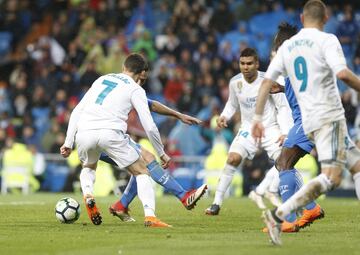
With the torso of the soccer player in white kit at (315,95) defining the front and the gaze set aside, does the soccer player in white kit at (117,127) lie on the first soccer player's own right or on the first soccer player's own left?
on the first soccer player's own left

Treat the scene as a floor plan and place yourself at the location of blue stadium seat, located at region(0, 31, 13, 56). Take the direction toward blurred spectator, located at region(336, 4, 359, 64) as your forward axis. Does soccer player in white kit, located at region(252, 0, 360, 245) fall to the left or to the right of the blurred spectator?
right

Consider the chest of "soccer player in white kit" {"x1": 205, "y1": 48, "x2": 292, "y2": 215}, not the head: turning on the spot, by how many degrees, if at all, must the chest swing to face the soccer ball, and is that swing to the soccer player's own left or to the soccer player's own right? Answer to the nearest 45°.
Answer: approximately 45° to the soccer player's own right

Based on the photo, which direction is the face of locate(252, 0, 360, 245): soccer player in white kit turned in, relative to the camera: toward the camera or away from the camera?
away from the camera

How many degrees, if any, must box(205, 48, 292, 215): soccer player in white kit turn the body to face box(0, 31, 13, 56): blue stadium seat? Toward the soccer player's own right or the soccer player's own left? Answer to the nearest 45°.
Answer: approximately 135° to the soccer player's own right

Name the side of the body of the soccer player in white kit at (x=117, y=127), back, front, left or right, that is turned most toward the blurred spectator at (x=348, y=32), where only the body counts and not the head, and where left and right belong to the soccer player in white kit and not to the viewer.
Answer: front

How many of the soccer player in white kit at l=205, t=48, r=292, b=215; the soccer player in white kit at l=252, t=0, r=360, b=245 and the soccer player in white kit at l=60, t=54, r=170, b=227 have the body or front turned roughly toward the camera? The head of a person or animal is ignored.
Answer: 1

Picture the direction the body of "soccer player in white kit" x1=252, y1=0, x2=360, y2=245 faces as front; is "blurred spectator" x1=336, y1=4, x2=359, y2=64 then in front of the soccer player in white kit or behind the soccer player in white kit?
in front

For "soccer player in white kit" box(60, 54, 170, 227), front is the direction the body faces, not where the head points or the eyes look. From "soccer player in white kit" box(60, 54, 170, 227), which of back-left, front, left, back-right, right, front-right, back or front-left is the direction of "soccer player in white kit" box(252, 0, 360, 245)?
right
